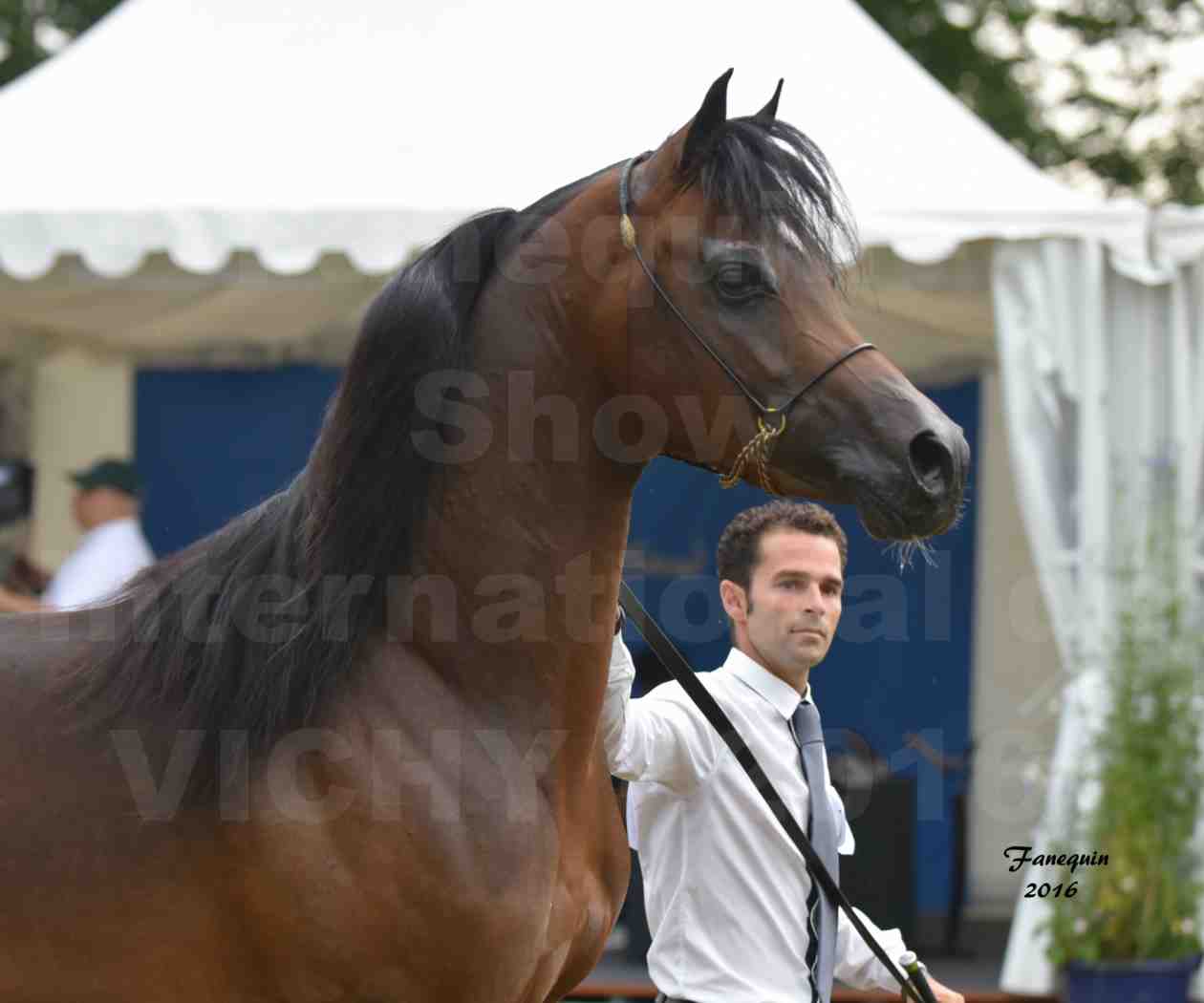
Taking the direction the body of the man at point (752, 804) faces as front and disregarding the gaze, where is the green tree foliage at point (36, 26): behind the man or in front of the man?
behind

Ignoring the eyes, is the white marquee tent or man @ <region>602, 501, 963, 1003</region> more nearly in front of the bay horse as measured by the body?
the man

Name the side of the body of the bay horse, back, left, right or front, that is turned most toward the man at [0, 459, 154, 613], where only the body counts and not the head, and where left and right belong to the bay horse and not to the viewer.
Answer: left

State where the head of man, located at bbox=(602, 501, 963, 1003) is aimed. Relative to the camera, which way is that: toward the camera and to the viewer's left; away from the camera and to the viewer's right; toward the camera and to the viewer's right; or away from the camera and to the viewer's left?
toward the camera and to the viewer's right

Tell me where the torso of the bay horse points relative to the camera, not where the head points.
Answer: to the viewer's right

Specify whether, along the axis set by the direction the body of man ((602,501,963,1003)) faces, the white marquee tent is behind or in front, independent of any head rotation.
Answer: behind

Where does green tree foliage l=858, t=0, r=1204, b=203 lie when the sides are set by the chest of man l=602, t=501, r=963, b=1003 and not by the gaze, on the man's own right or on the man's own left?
on the man's own left

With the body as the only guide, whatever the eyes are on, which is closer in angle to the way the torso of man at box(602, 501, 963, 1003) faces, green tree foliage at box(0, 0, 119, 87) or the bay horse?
the bay horse

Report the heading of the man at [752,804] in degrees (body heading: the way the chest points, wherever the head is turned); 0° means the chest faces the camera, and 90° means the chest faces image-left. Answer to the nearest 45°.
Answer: approximately 315°
